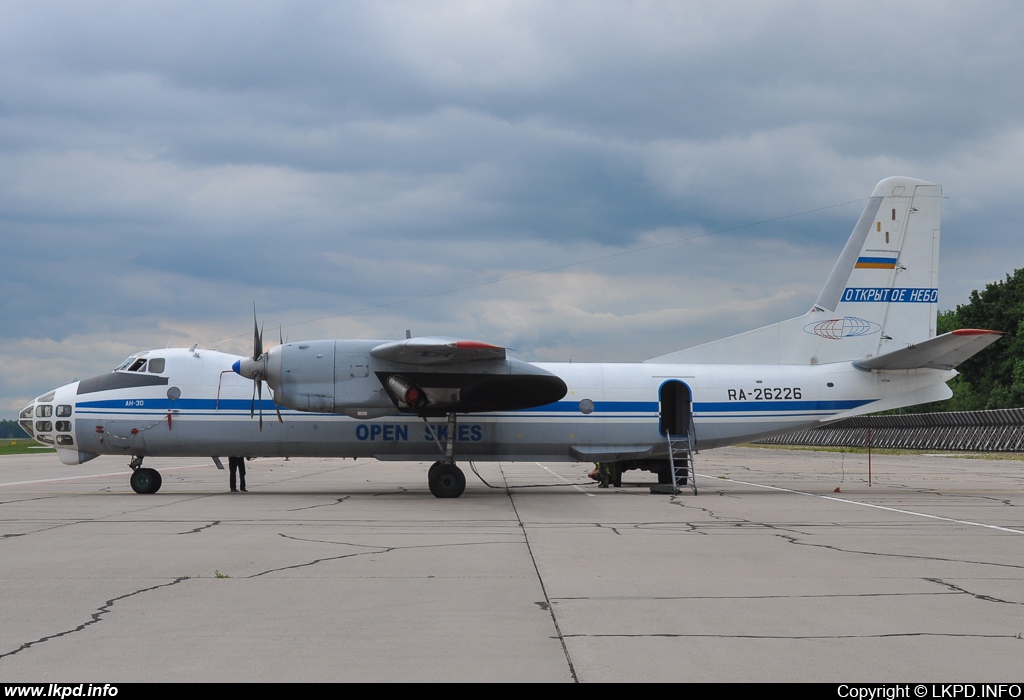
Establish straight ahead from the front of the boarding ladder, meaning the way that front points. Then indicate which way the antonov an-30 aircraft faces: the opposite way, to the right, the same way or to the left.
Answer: to the right

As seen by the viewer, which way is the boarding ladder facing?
toward the camera

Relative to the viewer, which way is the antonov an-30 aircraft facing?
to the viewer's left
